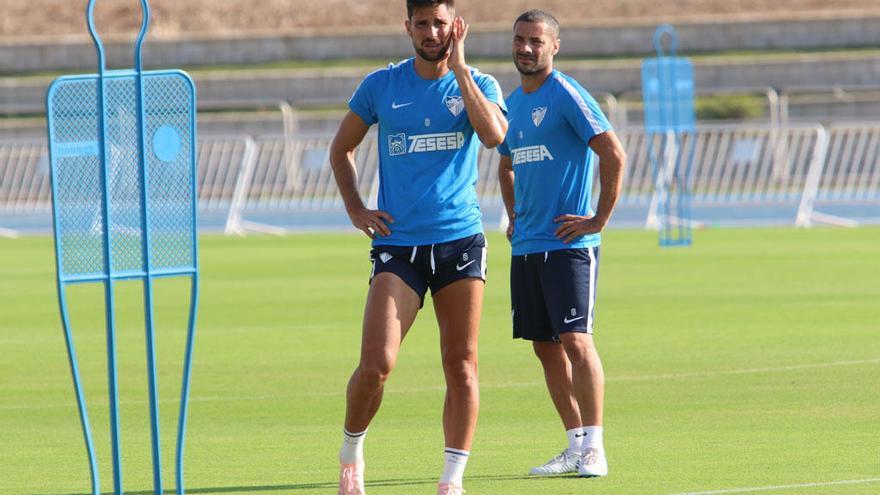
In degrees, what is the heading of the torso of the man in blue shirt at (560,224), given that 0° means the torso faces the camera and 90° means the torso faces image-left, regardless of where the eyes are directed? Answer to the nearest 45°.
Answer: approximately 45°

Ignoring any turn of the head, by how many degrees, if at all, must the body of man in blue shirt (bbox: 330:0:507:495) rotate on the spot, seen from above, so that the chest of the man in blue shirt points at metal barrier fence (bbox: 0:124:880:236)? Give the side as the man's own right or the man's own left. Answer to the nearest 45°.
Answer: approximately 180°

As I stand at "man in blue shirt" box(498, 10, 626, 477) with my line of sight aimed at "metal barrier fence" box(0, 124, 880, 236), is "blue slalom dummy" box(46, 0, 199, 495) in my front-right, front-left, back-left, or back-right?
back-left

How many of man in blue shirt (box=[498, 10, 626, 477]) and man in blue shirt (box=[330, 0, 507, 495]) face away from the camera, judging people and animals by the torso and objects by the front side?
0

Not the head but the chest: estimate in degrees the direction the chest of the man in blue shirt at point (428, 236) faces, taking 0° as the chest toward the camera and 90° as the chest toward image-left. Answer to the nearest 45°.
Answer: approximately 0°

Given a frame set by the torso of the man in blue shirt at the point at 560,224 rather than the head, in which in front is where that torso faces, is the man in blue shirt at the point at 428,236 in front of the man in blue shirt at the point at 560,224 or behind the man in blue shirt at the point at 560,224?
in front

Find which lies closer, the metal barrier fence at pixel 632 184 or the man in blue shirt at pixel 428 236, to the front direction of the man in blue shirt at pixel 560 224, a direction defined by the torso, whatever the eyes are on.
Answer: the man in blue shirt
